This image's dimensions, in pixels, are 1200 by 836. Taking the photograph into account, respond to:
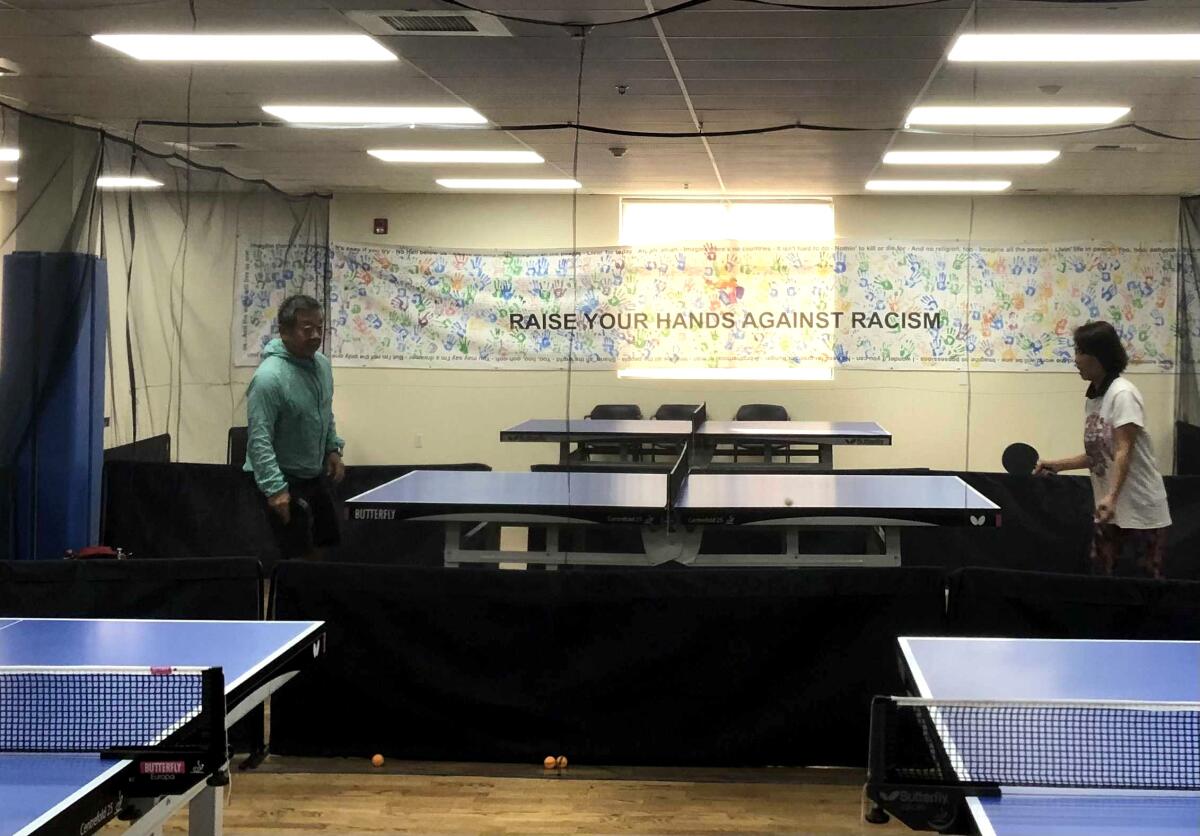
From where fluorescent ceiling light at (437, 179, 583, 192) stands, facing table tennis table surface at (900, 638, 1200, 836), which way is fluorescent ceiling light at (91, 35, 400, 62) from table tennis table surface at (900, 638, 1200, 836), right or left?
right

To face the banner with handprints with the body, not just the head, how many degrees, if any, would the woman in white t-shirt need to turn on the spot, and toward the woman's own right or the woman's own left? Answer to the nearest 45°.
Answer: approximately 45° to the woman's own right

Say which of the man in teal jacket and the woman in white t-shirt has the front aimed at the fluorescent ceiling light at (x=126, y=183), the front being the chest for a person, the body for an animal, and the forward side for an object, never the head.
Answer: the woman in white t-shirt

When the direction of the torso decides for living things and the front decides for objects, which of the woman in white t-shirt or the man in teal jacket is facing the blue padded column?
the woman in white t-shirt

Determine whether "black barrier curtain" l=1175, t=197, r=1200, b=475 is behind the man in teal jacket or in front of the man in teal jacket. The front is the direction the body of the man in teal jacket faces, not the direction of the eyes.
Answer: in front

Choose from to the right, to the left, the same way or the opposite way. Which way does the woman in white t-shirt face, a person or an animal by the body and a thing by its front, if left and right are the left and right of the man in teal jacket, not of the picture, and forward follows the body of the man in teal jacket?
the opposite way

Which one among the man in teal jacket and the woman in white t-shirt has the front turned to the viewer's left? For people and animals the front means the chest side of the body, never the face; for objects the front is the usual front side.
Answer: the woman in white t-shirt

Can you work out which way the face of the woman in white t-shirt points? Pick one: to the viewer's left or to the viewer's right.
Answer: to the viewer's left

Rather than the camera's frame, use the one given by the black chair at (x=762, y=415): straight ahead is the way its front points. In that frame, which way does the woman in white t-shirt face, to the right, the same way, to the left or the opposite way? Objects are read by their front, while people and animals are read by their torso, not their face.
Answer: to the right

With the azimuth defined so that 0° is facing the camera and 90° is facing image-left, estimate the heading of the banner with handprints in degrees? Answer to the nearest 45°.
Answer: approximately 0°

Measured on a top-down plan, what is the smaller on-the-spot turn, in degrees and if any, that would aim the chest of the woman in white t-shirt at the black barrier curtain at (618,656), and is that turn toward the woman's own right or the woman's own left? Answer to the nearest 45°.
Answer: approximately 45° to the woman's own left

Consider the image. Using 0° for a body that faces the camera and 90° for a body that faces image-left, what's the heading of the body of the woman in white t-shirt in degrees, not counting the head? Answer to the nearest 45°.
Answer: approximately 90°

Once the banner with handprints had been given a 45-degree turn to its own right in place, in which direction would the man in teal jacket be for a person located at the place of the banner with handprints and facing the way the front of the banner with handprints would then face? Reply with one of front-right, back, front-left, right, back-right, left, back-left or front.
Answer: front

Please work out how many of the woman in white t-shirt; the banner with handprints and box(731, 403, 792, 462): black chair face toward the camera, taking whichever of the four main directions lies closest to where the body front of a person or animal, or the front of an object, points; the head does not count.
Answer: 2
